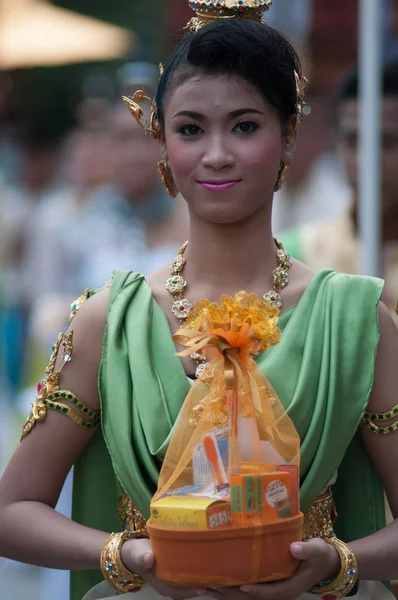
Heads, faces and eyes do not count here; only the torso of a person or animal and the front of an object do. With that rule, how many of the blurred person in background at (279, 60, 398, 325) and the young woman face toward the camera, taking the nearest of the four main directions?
2

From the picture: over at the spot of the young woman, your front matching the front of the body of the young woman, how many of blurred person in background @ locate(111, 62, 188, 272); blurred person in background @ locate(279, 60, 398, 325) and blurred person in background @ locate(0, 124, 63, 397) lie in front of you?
0

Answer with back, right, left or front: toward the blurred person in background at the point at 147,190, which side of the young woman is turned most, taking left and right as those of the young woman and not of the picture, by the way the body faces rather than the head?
back

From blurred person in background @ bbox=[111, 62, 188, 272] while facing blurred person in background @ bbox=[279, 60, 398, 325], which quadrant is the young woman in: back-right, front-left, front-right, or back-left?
front-right

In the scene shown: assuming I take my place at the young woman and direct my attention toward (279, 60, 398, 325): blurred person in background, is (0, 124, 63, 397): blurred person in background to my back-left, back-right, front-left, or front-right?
front-left

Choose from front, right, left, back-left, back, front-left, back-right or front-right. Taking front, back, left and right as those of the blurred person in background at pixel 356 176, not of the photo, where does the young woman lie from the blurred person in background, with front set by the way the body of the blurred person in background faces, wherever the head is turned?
front

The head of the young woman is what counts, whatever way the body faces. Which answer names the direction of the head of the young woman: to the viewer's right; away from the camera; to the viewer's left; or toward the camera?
toward the camera

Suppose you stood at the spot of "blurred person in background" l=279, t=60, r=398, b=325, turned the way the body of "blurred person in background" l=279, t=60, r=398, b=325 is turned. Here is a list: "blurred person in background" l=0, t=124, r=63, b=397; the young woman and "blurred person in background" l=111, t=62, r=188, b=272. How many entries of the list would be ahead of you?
1

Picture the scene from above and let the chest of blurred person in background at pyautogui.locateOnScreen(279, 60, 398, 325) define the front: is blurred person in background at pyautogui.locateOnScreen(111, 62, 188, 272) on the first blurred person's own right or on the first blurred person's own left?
on the first blurred person's own right

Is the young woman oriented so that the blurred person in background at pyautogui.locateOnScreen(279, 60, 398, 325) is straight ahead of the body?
no

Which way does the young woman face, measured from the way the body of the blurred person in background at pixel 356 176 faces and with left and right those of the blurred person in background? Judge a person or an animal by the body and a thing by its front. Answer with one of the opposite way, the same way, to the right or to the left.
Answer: the same way

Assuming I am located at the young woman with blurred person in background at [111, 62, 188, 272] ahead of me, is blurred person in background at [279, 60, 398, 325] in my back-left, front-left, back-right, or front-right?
front-right

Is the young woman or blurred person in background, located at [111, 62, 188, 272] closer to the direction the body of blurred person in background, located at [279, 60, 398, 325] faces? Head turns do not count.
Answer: the young woman

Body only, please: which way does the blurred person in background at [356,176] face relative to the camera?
toward the camera

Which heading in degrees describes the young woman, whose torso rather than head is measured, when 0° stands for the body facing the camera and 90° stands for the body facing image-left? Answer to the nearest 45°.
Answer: approximately 0°
